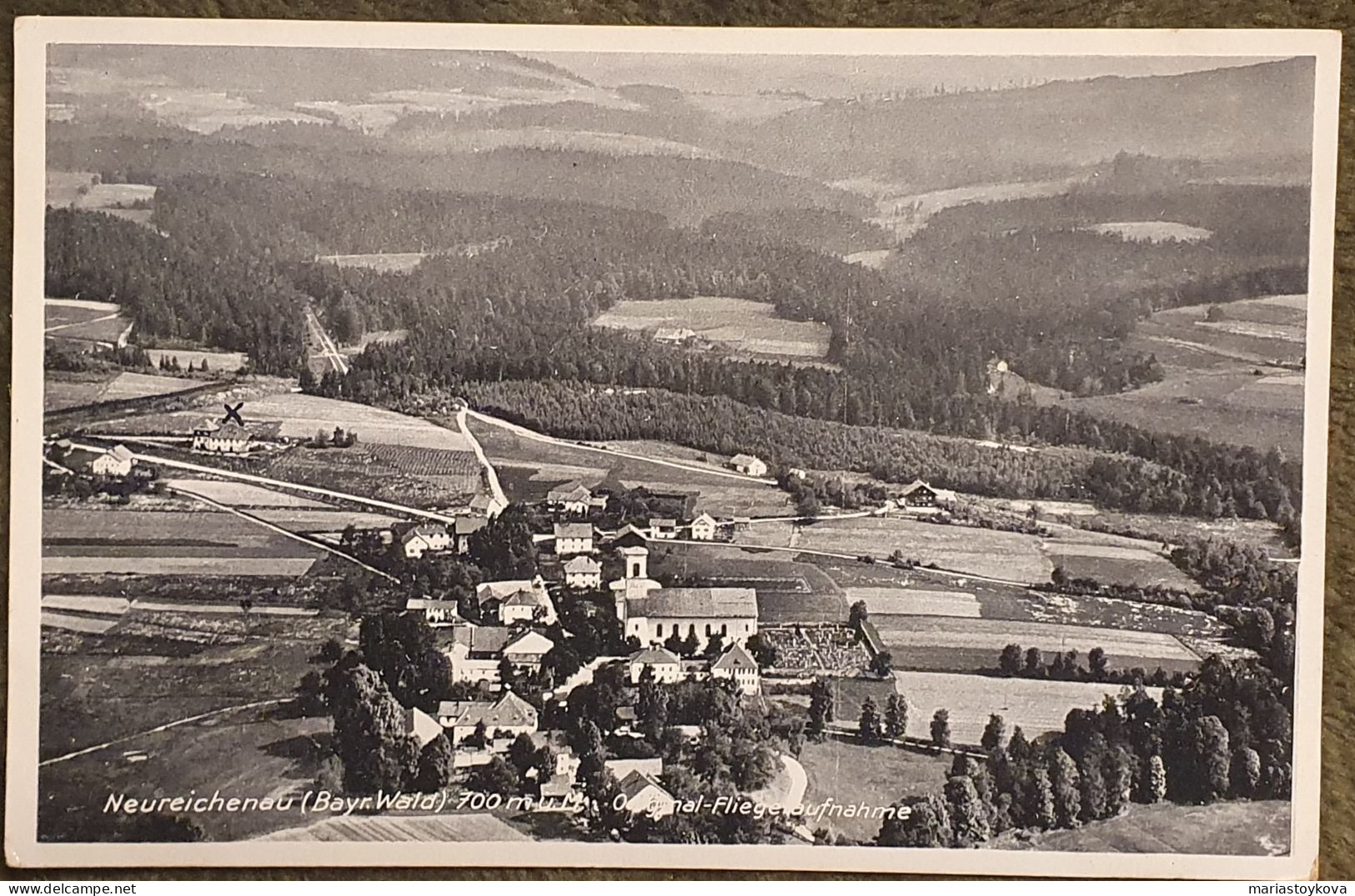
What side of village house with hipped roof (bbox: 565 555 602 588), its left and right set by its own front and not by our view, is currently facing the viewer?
front
